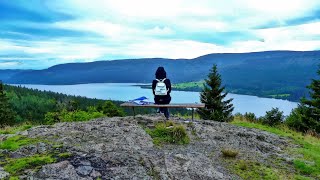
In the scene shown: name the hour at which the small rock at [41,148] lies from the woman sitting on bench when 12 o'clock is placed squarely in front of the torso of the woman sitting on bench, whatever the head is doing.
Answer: The small rock is roughly at 7 o'clock from the woman sitting on bench.

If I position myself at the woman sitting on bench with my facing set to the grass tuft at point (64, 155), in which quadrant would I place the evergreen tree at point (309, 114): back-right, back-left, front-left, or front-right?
back-left

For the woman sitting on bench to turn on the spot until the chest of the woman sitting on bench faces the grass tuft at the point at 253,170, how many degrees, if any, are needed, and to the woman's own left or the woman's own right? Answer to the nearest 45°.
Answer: approximately 135° to the woman's own right

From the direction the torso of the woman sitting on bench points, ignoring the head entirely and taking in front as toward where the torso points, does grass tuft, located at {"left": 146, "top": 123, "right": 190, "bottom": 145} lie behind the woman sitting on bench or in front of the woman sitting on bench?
behind

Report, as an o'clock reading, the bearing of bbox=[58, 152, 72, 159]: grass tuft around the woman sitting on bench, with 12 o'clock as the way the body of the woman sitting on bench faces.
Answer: The grass tuft is roughly at 7 o'clock from the woman sitting on bench.

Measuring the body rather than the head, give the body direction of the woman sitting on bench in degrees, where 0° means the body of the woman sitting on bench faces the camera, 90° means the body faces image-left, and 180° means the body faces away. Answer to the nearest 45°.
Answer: approximately 180°

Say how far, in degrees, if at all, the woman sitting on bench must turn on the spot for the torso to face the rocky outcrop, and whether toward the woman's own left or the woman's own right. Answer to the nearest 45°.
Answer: approximately 180°

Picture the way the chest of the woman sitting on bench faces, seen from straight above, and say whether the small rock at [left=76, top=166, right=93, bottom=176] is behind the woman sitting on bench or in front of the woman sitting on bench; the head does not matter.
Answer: behind

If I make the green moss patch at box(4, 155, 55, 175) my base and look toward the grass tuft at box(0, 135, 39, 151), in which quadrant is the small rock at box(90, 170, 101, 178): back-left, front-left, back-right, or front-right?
back-right

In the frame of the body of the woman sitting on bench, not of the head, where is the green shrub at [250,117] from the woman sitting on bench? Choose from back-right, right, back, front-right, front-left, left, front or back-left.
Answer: front-right

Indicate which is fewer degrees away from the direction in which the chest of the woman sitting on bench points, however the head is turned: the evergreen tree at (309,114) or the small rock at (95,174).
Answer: the evergreen tree

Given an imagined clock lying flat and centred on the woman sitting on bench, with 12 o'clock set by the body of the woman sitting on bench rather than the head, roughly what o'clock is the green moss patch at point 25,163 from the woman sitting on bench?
The green moss patch is roughly at 7 o'clock from the woman sitting on bench.

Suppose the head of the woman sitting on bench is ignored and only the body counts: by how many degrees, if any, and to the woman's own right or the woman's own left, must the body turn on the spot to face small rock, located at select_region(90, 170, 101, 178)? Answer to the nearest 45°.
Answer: approximately 180°
